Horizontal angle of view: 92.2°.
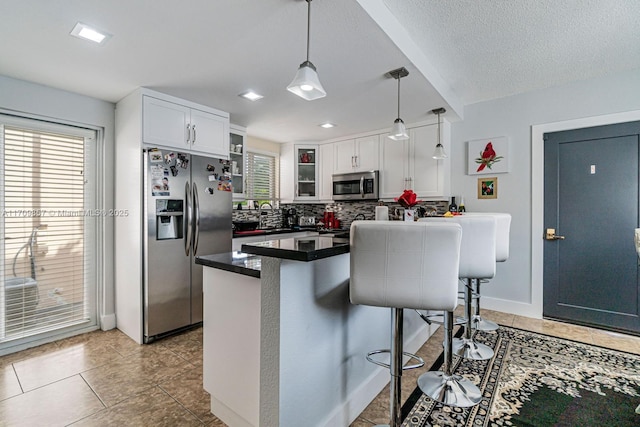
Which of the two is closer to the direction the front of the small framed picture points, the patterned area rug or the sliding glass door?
the patterned area rug

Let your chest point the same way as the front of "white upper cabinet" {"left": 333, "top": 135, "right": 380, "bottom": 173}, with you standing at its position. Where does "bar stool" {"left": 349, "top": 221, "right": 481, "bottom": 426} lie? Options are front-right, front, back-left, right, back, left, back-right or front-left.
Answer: front-left

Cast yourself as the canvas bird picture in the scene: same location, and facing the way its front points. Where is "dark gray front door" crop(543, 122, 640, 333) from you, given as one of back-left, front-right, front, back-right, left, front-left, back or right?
left

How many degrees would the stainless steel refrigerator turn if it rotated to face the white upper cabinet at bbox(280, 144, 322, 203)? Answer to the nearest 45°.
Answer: approximately 90° to its left

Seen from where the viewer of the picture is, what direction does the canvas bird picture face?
facing the viewer

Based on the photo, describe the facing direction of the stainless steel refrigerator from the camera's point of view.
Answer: facing the viewer and to the right of the viewer

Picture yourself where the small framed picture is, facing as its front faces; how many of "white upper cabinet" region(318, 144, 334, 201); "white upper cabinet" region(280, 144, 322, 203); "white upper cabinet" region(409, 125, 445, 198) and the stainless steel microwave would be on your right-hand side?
4

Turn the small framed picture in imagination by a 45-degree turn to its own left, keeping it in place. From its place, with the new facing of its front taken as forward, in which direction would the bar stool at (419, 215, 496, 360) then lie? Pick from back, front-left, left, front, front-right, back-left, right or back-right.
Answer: front-right

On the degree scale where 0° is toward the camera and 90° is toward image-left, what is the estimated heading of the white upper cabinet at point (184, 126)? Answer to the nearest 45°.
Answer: approximately 315°

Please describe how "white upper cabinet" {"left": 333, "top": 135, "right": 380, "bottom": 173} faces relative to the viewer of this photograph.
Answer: facing the viewer and to the left of the viewer
